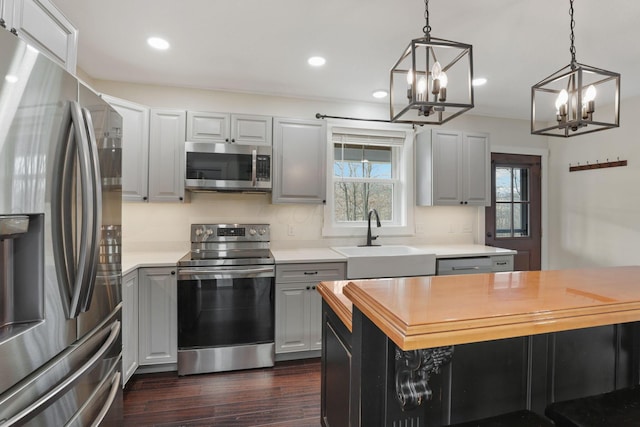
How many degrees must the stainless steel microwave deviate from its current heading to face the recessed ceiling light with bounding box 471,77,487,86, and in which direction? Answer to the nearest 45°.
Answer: approximately 90° to its left

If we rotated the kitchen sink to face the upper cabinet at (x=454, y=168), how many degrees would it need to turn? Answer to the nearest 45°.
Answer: approximately 90° to its left

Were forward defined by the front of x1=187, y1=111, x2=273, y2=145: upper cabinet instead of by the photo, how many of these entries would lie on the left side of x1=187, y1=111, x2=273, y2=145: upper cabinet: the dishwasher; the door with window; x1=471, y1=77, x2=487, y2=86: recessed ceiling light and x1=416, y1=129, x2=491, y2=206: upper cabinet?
4

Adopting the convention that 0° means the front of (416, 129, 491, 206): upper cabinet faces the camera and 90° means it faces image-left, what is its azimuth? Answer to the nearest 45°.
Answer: approximately 315°

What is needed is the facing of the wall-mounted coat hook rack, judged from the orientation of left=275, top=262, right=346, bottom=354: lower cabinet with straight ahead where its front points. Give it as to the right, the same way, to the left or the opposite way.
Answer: to the right

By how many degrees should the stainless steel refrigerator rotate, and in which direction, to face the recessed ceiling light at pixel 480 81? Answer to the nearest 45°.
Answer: approximately 45° to its left

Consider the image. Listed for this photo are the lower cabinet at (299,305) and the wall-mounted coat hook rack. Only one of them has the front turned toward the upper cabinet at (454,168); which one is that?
the wall-mounted coat hook rack

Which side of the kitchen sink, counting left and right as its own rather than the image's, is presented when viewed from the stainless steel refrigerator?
right

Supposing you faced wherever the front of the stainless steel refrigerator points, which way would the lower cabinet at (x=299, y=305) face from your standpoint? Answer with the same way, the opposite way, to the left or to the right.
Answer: to the right

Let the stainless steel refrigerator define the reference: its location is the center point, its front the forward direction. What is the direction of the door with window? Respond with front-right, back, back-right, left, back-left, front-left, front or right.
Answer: front-left

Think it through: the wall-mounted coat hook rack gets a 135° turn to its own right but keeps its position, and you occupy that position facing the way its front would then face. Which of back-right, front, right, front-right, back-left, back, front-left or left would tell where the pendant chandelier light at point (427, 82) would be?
back
